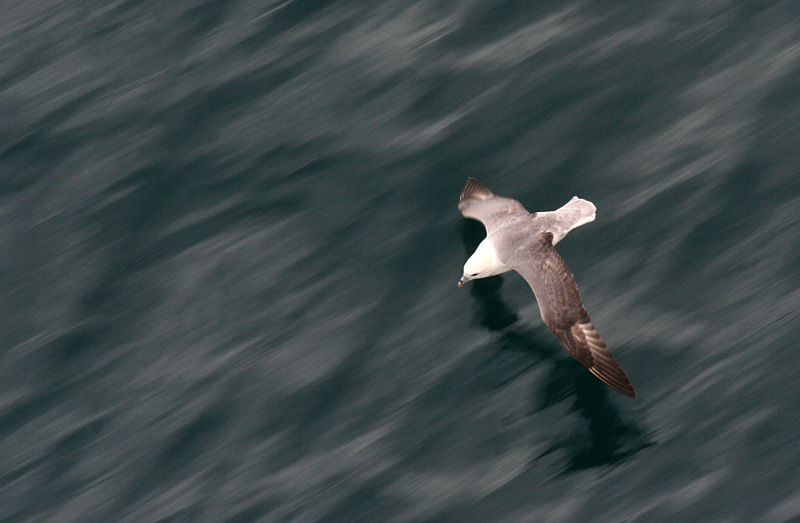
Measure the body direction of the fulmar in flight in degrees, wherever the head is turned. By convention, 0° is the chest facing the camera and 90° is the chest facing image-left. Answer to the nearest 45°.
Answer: approximately 45°
